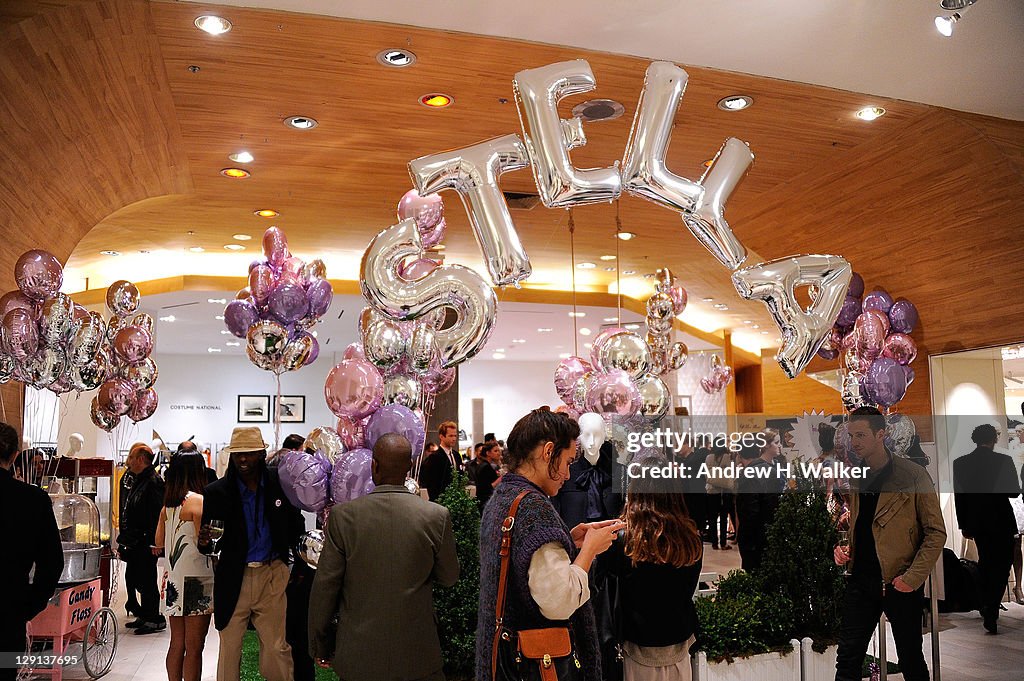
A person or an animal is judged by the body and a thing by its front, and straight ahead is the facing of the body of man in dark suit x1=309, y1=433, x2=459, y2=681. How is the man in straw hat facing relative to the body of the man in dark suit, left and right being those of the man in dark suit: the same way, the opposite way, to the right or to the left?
the opposite way

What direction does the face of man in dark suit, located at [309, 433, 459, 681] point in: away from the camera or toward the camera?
away from the camera

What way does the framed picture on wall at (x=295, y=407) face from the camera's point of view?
toward the camera

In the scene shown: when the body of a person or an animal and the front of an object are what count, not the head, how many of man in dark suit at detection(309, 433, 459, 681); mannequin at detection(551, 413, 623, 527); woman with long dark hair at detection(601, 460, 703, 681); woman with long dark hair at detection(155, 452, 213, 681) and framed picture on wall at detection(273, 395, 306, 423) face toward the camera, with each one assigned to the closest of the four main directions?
2

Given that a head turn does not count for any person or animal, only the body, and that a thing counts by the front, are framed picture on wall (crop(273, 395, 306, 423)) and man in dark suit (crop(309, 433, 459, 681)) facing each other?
yes

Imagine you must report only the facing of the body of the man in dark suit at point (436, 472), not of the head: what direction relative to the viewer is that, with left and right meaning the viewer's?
facing the viewer and to the right of the viewer

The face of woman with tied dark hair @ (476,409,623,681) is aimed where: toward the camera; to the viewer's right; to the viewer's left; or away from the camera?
to the viewer's right

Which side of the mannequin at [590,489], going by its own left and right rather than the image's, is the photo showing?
front

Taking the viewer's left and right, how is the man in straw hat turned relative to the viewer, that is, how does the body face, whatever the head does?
facing the viewer

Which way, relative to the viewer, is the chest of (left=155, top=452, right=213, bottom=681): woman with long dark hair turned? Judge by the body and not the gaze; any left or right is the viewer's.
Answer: facing away from the viewer and to the right of the viewer

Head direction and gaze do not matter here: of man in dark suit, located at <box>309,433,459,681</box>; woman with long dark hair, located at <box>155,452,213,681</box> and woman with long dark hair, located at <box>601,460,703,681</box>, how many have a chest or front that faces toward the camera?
0

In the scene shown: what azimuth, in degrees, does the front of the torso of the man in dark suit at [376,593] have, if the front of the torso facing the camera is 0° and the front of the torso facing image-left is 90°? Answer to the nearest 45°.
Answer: approximately 180°

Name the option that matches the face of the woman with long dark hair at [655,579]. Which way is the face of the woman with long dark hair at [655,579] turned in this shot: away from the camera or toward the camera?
away from the camera

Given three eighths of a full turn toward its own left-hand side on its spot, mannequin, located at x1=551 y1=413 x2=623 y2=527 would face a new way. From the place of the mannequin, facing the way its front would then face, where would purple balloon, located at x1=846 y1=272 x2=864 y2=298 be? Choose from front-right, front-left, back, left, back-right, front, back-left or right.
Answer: front

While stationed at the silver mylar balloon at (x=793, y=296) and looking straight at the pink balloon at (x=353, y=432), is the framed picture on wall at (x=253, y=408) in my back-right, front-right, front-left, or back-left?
front-right

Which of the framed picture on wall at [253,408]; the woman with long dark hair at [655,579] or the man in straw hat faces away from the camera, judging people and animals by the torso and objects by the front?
the woman with long dark hair

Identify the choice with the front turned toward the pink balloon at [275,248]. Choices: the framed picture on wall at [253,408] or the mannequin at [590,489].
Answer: the framed picture on wall

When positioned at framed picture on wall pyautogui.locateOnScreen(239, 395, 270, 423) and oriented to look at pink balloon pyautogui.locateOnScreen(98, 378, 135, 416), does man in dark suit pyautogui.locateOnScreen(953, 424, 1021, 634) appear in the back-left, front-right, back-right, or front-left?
front-left

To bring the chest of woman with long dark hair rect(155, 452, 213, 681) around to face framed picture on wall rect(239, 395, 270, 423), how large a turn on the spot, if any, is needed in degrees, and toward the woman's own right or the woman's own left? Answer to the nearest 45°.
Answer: approximately 45° to the woman's own left
